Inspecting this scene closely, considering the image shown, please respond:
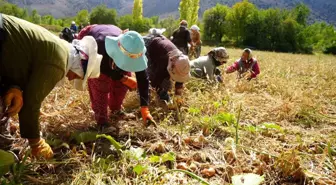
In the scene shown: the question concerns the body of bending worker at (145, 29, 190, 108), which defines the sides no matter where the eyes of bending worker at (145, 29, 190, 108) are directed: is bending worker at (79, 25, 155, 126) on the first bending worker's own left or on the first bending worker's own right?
on the first bending worker's own right

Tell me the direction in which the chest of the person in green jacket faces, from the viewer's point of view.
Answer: to the viewer's right

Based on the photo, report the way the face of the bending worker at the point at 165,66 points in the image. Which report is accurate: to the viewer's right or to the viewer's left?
to the viewer's right

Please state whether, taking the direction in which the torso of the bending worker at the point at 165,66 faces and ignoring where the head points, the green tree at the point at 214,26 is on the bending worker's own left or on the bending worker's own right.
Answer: on the bending worker's own left

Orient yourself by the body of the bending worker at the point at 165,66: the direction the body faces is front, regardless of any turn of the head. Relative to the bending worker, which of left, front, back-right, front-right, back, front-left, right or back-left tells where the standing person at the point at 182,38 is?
back-left

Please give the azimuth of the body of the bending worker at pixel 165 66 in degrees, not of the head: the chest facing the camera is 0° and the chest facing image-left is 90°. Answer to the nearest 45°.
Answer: approximately 315°

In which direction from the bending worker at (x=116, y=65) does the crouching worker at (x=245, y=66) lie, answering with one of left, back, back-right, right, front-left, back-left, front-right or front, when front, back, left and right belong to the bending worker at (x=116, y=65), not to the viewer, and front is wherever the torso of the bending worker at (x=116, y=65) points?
left

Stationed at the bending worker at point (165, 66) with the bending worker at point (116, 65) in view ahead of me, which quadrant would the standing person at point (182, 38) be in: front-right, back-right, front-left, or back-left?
back-right
